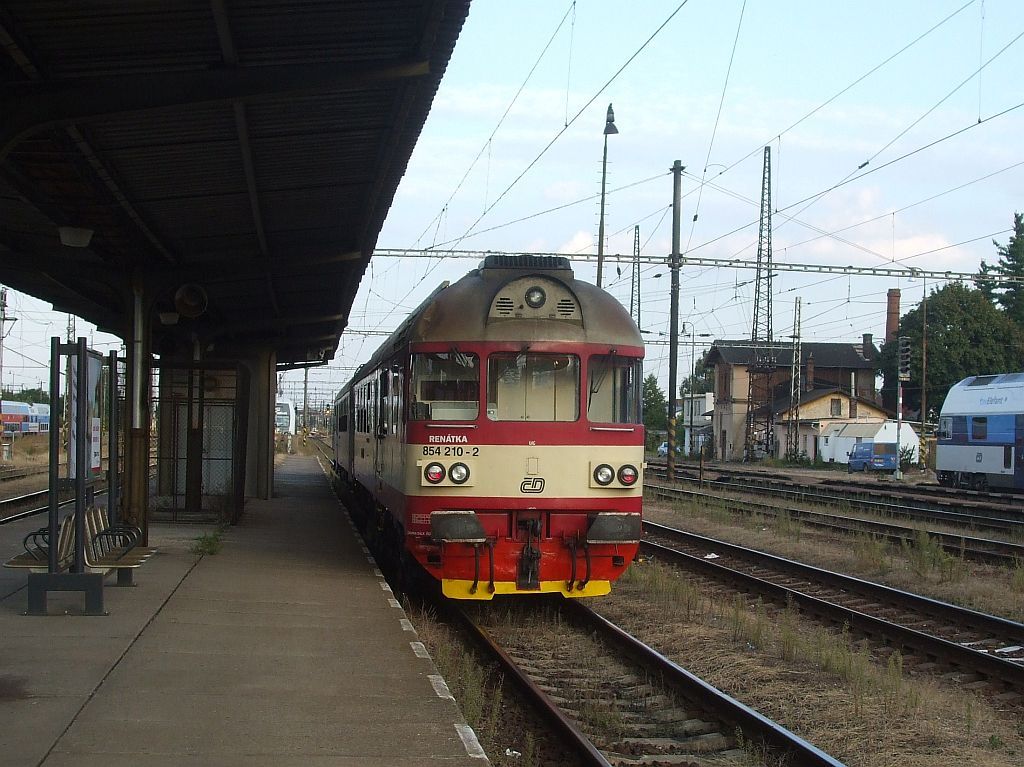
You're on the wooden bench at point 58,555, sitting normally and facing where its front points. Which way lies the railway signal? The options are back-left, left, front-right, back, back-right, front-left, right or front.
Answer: back-right

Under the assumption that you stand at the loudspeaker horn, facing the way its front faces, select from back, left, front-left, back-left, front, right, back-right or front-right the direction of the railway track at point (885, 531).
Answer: left

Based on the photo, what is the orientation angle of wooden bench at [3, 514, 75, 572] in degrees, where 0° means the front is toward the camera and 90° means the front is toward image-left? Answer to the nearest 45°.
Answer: approximately 90°

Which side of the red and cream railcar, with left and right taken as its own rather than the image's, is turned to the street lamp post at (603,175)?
back

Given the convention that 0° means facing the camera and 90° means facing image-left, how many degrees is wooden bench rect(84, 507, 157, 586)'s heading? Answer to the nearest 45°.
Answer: approximately 270°

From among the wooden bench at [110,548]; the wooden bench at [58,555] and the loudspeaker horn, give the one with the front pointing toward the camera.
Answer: the loudspeaker horn

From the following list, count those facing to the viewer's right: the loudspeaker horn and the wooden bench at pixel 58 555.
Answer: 0

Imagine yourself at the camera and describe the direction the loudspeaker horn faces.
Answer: facing the viewer

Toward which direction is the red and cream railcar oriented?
toward the camera

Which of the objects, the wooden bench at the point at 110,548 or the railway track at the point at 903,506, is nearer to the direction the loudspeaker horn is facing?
the wooden bench

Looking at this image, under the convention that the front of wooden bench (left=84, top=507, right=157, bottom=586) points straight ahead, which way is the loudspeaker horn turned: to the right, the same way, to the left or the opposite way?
to the right
